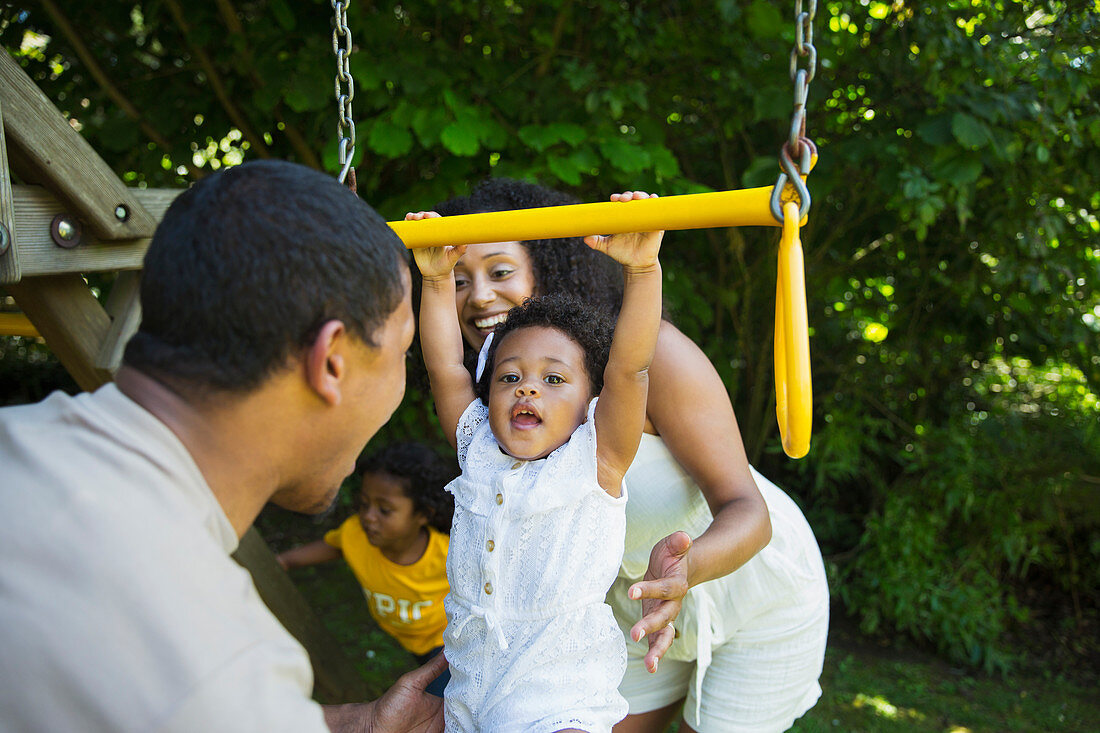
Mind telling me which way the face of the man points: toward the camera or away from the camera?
away from the camera

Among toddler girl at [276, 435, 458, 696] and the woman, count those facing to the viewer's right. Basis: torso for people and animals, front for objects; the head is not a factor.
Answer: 0

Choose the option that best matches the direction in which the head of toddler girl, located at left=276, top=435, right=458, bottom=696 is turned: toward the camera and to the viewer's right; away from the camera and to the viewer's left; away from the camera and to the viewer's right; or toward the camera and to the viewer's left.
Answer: toward the camera and to the viewer's left

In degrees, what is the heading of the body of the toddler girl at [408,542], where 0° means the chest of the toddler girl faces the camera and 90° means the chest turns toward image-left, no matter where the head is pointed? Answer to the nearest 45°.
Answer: approximately 45°

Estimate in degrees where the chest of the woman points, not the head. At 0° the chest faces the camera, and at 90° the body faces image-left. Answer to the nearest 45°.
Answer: approximately 45°

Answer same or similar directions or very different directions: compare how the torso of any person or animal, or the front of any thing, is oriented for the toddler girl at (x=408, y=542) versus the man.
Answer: very different directions

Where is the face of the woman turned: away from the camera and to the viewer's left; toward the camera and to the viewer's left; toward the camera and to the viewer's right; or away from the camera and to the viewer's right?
toward the camera and to the viewer's left

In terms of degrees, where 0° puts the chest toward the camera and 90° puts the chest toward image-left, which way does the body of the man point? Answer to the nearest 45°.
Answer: approximately 225°

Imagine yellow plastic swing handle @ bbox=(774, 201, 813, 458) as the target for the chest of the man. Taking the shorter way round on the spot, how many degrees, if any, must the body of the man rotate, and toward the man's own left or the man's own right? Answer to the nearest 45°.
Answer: approximately 45° to the man's own right

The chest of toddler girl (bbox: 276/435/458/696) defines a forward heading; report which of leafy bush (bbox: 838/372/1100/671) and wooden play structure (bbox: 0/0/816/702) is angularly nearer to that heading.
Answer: the wooden play structure
